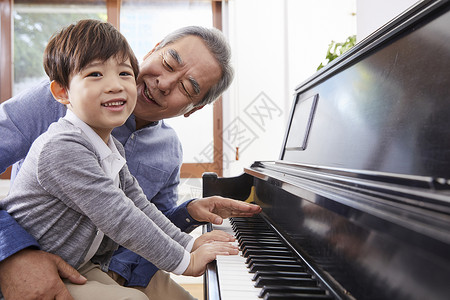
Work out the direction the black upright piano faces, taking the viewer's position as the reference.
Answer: facing the viewer and to the left of the viewer

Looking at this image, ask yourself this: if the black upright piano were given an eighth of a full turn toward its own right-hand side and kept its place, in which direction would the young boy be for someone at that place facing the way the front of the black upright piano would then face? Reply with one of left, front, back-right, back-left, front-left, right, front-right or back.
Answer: front
